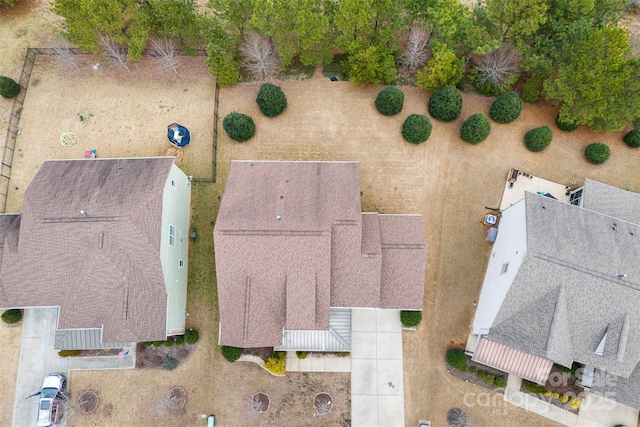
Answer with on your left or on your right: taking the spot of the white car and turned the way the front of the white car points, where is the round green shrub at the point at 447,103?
on your right

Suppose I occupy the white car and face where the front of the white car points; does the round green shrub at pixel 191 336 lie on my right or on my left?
on my right

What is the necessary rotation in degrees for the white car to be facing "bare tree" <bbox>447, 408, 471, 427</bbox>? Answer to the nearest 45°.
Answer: approximately 135° to its right

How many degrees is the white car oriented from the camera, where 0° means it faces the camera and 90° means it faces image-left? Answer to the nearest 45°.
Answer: approximately 180°
